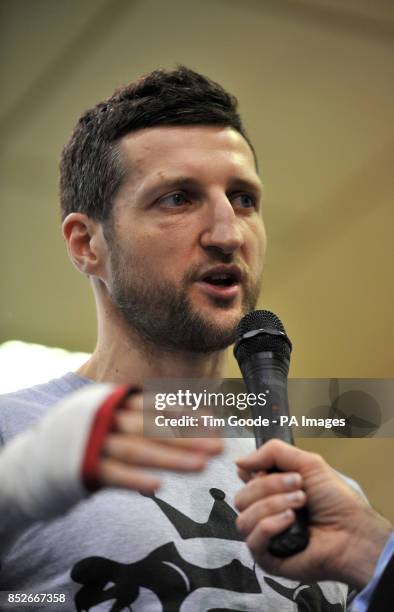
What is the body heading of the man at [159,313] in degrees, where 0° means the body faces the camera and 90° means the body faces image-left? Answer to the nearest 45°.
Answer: approximately 315°

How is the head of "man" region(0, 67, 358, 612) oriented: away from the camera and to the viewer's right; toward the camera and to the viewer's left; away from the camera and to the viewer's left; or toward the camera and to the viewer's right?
toward the camera and to the viewer's right
